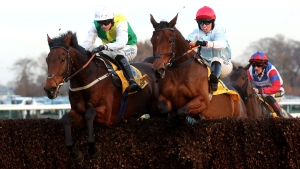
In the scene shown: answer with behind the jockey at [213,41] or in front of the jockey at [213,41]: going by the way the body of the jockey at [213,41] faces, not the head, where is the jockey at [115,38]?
in front

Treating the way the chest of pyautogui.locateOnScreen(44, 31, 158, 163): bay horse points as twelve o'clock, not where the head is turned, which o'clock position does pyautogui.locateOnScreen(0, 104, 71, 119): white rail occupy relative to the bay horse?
The white rail is roughly at 4 o'clock from the bay horse.

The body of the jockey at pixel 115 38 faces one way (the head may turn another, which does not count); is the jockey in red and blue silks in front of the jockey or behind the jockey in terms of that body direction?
behind

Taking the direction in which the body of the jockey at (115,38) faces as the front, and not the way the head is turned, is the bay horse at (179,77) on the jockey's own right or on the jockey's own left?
on the jockey's own left

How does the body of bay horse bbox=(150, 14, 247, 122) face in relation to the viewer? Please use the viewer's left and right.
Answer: facing the viewer and to the left of the viewer

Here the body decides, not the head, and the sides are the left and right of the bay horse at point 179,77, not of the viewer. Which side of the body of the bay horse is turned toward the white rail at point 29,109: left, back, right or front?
right

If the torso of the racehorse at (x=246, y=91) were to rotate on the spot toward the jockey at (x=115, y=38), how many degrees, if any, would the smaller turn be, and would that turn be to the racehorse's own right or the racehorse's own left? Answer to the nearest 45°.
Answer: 0° — it already faces them

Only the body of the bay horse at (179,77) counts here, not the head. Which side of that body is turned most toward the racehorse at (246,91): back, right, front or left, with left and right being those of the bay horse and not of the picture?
back
